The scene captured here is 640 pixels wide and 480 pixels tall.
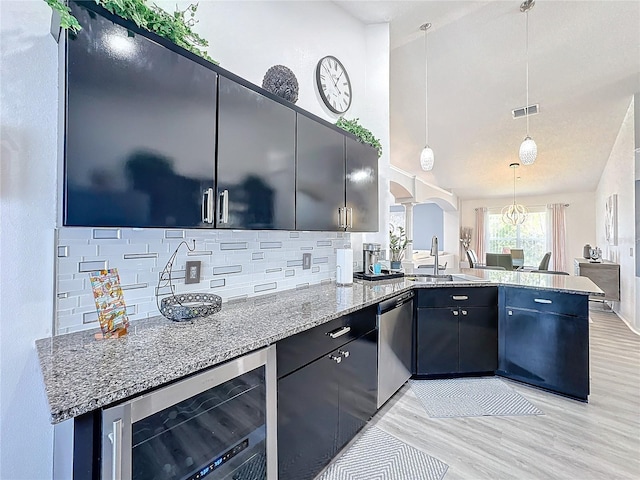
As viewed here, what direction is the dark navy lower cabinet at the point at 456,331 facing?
toward the camera

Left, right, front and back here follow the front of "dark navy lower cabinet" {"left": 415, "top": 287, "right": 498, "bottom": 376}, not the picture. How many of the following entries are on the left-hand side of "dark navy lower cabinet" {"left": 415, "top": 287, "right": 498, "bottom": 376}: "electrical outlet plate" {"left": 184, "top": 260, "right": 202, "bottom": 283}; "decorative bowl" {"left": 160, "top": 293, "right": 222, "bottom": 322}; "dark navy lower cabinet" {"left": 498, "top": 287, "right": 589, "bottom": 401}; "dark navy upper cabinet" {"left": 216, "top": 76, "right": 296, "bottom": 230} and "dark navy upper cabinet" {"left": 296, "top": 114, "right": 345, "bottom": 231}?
1

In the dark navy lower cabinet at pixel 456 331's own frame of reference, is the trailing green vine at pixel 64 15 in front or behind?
in front

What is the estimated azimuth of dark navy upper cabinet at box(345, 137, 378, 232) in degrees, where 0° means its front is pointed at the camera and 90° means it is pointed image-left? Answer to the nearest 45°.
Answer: approximately 315°

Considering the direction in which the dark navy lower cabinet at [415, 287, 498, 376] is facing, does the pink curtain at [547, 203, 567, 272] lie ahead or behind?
behind

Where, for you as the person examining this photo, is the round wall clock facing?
facing the viewer and to the right of the viewer

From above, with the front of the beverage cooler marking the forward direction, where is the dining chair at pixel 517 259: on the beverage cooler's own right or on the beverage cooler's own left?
on the beverage cooler's own left

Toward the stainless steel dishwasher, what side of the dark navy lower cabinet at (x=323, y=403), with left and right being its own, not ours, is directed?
left

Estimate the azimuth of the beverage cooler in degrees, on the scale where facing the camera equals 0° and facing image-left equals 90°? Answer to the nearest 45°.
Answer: approximately 315°

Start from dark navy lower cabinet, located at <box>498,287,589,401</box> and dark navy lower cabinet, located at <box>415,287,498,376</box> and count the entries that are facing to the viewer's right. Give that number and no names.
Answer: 0

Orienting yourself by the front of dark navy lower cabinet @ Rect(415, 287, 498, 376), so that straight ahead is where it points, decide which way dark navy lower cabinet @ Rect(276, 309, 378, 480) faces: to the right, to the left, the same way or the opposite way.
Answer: to the left
